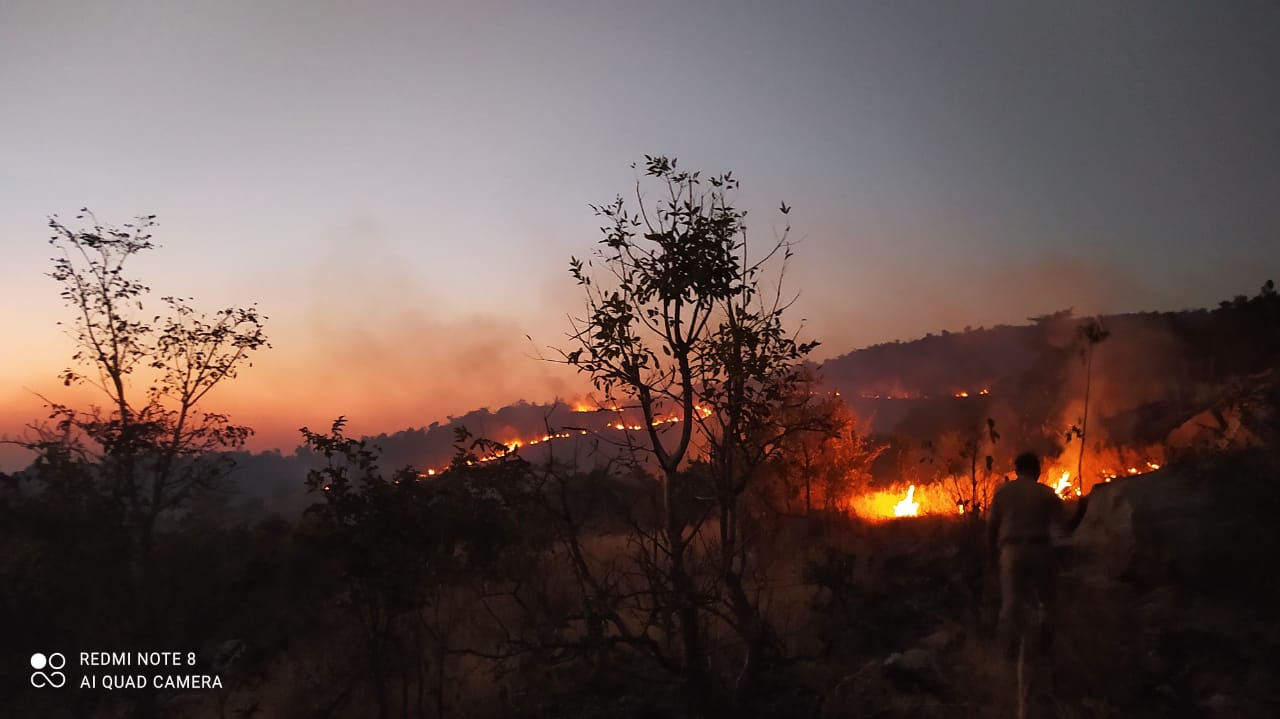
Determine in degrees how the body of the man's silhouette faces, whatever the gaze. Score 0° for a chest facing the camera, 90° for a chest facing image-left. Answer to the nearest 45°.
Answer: approximately 180°

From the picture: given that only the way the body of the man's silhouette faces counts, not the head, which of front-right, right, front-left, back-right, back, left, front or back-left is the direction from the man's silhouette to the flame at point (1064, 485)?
front
